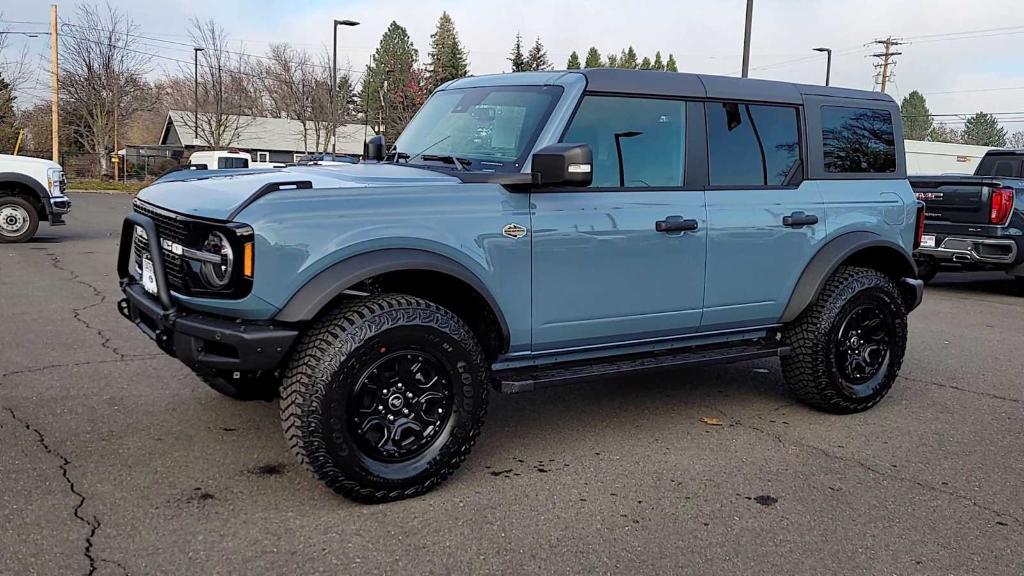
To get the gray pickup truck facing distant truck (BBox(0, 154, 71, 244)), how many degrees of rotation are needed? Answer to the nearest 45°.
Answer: approximately 135° to its left

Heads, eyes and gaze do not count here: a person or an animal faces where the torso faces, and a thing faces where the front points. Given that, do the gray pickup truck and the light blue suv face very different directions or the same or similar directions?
very different directions

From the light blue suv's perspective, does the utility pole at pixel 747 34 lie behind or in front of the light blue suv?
behind

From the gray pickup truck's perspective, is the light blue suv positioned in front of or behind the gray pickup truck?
behind

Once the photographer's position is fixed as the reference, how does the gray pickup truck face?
facing away from the viewer and to the right of the viewer

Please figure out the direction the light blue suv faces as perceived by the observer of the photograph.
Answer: facing the viewer and to the left of the viewer

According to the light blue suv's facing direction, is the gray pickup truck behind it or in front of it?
behind

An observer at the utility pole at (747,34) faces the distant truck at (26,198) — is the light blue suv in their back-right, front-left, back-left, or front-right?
front-left

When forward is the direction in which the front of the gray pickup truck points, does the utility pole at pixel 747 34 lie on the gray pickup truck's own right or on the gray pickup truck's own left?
on the gray pickup truck's own left

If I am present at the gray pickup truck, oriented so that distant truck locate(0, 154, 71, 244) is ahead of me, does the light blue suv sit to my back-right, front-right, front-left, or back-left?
front-left

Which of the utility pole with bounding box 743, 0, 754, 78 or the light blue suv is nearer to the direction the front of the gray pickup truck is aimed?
the utility pole
